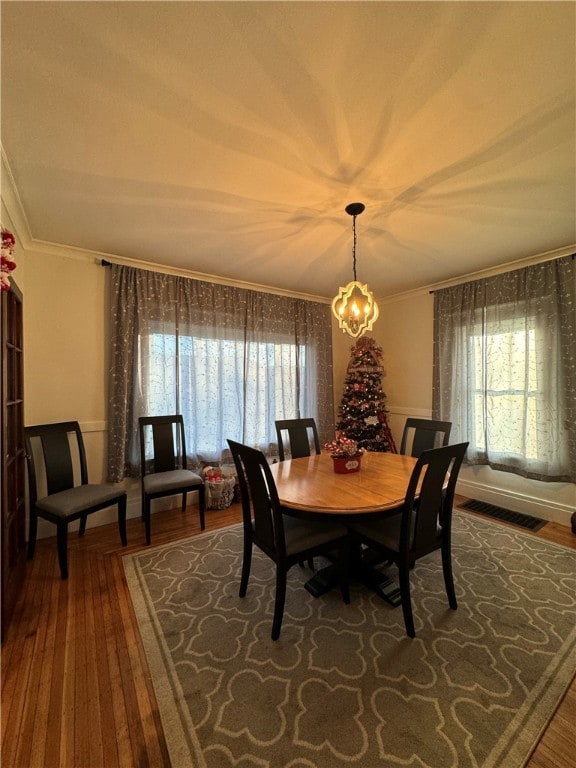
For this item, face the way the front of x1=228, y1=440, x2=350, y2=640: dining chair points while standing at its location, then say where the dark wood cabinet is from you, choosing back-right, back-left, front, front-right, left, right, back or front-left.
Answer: back-left

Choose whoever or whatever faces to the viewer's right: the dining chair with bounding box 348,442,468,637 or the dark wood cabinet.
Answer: the dark wood cabinet

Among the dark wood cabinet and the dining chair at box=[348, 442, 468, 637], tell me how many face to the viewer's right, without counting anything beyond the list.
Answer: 1

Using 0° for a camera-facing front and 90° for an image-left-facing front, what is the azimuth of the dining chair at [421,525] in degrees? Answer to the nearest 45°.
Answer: approximately 135°

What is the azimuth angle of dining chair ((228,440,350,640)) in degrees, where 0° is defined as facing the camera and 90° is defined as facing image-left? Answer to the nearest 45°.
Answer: approximately 225°

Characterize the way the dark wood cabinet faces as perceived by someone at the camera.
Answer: facing to the right of the viewer

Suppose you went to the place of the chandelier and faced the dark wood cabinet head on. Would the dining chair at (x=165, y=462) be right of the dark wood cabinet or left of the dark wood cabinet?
right

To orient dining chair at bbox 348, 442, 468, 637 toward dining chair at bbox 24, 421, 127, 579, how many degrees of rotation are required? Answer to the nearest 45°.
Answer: approximately 45° to its left

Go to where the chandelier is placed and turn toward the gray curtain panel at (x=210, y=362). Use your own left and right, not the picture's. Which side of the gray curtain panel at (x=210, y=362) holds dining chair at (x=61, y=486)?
left

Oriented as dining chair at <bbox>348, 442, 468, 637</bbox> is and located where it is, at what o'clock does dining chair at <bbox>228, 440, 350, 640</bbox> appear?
dining chair at <bbox>228, 440, 350, 640</bbox> is roughly at 10 o'clock from dining chair at <bbox>348, 442, 468, 637</bbox>.
